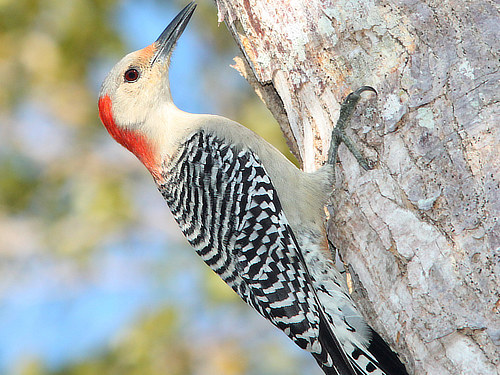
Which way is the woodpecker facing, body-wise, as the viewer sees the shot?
to the viewer's right
